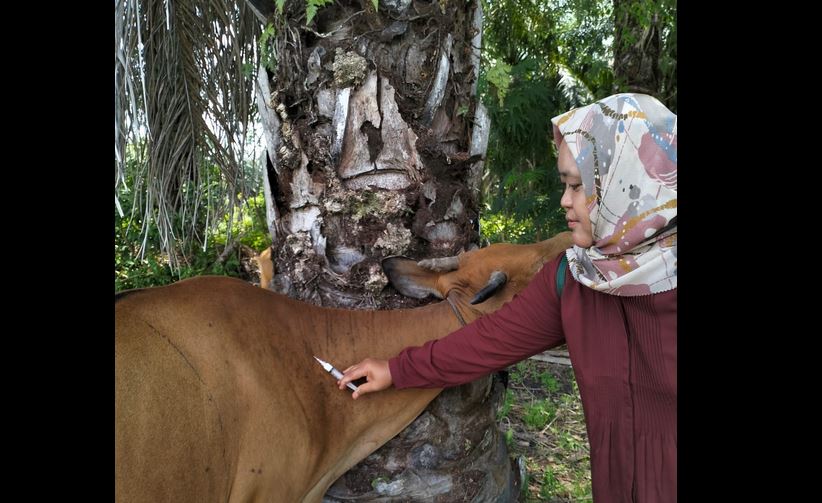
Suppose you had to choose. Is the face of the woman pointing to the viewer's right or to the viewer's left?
to the viewer's left

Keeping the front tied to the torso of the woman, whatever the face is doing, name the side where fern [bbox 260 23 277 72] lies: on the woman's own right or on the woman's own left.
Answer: on the woman's own right

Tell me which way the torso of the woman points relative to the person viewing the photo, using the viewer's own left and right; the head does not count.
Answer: facing the viewer and to the left of the viewer

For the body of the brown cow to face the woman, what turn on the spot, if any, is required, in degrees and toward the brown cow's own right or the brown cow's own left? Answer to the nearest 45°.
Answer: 0° — it already faces them

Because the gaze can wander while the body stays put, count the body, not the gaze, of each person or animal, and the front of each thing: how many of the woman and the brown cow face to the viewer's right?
1

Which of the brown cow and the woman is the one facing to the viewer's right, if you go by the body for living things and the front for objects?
the brown cow

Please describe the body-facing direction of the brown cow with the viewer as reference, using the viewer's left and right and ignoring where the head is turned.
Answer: facing to the right of the viewer
